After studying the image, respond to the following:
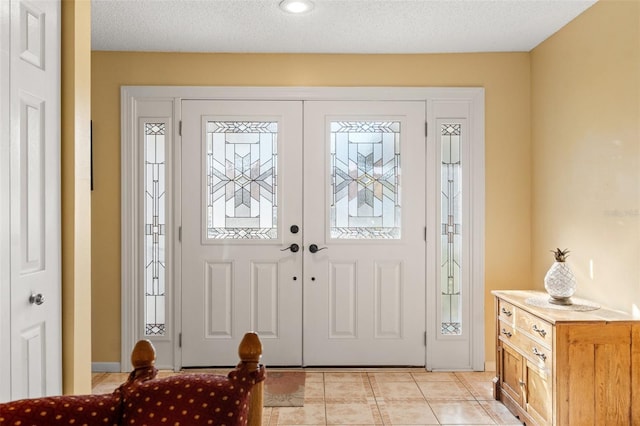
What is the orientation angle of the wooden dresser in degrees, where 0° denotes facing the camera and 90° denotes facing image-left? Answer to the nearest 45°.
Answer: approximately 45°

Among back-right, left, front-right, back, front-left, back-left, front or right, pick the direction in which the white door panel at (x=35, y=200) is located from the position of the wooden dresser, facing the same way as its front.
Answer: front

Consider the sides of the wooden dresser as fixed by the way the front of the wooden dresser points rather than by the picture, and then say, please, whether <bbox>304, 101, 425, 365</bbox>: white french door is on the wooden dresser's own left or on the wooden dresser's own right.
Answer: on the wooden dresser's own right

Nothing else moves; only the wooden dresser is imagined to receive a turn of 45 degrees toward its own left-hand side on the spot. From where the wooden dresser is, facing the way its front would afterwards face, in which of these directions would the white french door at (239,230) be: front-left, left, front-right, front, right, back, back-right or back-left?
right

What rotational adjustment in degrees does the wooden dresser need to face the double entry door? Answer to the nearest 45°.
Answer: approximately 45° to its right
